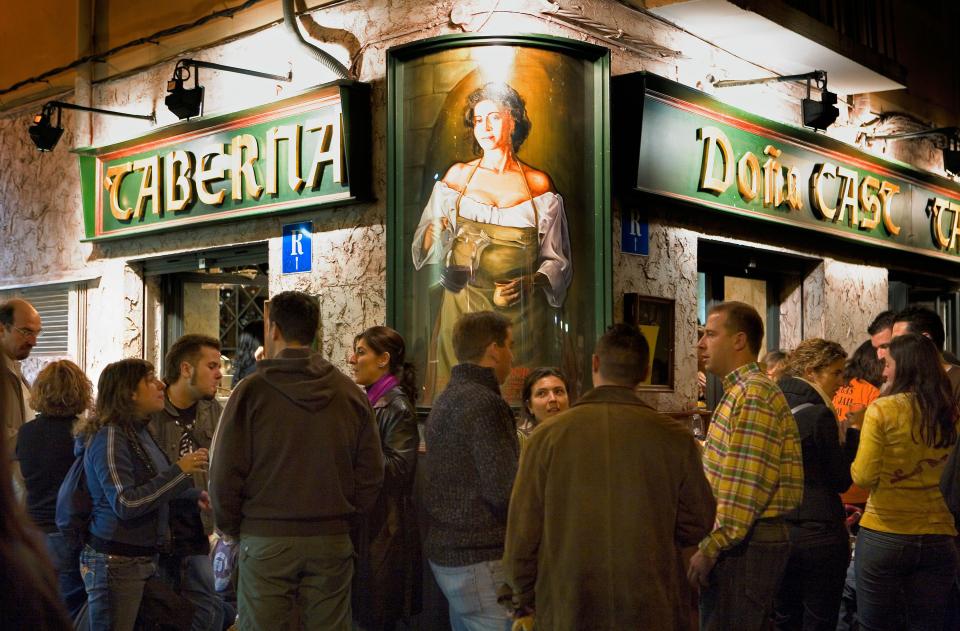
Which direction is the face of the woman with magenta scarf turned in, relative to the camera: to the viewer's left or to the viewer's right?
to the viewer's left

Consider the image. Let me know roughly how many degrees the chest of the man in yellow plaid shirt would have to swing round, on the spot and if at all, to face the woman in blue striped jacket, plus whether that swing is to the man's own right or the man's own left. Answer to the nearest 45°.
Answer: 0° — they already face them

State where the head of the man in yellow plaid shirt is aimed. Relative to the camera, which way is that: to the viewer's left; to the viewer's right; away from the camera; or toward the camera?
to the viewer's left

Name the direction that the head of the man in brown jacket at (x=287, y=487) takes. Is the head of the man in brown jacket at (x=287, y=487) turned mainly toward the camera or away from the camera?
away from the camera

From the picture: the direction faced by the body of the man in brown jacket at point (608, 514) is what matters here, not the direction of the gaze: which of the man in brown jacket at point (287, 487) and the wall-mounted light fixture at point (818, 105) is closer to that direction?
the wall-mounted light fixture

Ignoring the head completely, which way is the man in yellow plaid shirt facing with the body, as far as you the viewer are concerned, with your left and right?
facing to the left of the viewer

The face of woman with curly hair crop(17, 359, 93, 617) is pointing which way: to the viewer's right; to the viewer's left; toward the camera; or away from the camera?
away from the camera

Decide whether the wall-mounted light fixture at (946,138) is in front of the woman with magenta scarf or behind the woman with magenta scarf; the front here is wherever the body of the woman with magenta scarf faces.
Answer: behind

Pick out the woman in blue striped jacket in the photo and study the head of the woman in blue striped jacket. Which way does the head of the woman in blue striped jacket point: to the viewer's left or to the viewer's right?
to the viewer's right

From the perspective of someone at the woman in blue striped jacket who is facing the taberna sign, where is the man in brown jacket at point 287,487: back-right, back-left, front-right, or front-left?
back-right

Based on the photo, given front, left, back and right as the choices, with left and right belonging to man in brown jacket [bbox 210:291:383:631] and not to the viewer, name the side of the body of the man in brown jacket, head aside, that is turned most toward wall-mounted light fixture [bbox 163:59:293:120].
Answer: front

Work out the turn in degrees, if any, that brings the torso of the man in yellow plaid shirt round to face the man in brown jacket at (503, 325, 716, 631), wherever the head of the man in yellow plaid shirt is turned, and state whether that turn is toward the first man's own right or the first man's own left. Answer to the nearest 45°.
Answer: approximately 45° to the first man's own left

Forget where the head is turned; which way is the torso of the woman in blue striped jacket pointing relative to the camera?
to the viewer's right

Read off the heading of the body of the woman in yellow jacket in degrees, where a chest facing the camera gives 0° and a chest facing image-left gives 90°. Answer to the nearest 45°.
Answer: approximately 135°
